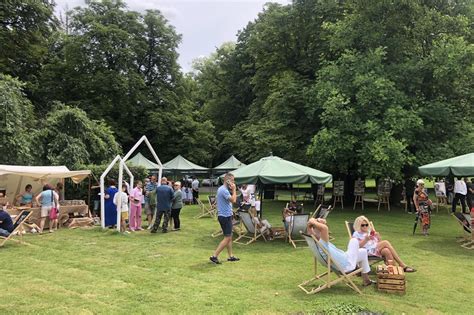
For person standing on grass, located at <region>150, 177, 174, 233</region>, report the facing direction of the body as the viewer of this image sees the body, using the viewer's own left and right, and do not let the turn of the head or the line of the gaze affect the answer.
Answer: facing away from the viewer

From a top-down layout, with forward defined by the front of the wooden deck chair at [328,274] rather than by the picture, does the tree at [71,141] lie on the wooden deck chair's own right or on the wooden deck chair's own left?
on the wooden deck chair's own left

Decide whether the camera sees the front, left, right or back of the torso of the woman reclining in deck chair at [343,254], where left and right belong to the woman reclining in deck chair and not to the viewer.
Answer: right

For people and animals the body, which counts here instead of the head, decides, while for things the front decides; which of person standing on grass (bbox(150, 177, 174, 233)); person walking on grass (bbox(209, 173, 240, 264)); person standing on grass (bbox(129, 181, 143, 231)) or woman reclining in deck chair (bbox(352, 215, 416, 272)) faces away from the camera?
person standing on grass (bbox(150, 177, 174, 233))

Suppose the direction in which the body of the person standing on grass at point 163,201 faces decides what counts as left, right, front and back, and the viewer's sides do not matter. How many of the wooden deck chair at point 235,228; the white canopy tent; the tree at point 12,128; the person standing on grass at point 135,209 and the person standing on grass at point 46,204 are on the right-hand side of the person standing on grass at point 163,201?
1

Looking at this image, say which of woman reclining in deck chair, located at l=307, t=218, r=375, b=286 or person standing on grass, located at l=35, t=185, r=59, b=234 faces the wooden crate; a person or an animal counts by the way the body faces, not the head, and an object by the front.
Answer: the woman reclining in deck chair

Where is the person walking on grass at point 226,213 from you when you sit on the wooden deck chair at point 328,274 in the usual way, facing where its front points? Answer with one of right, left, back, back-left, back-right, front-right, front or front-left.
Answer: left

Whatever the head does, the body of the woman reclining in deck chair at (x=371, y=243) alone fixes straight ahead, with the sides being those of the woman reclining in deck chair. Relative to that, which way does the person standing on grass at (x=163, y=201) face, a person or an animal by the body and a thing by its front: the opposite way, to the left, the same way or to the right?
the opposite way

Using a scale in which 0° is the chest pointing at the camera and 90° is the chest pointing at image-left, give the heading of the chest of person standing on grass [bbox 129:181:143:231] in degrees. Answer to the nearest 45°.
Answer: approximately 315°

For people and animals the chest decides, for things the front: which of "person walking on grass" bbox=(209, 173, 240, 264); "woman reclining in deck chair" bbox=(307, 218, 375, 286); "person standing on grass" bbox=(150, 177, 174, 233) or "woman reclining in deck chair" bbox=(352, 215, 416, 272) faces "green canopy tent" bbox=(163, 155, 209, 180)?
"person standing on grass" bbox=(150, 177, 174, 233)
